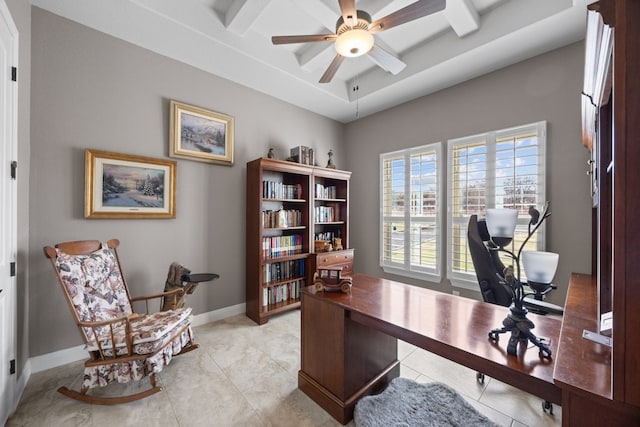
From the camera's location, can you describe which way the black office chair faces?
facing to the right of the viewer

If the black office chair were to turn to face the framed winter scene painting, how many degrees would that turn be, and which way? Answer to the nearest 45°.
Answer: approximately 135° to its right

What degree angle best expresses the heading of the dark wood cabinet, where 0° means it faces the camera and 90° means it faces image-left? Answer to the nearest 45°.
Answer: approximately 90°

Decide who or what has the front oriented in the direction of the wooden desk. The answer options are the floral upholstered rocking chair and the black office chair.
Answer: the floral upholstered rocking chair

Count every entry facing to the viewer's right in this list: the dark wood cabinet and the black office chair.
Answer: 1

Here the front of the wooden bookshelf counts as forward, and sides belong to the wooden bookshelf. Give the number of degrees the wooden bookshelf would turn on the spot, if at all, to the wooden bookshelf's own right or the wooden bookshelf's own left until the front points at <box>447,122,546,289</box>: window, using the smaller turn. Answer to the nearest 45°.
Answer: approximately 45° to the wooden bookshelf's own left

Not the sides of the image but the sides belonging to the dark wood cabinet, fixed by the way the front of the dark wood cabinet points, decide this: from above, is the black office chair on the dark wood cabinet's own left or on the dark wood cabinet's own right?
on the dark wood cabinet's own right

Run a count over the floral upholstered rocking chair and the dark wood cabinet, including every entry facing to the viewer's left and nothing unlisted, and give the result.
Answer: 1

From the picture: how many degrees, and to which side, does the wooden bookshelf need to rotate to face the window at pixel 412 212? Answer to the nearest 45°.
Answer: approximately 45° to its left
